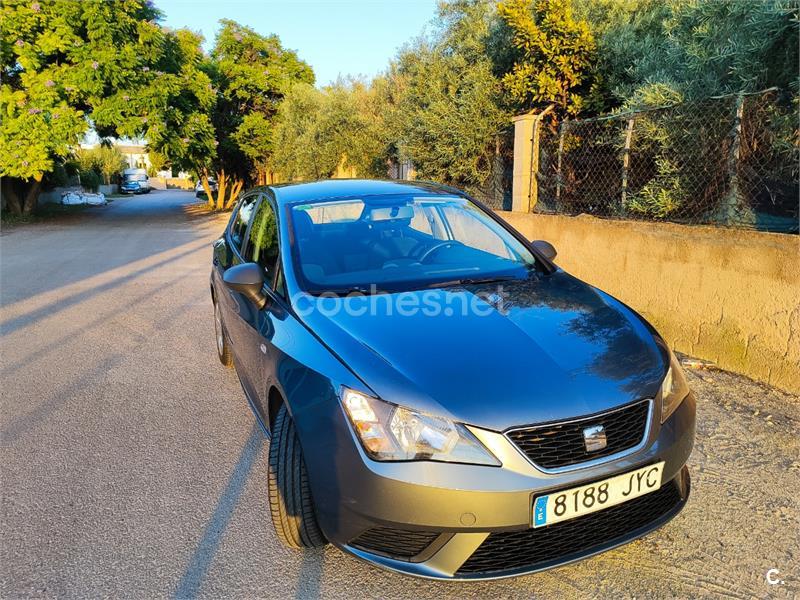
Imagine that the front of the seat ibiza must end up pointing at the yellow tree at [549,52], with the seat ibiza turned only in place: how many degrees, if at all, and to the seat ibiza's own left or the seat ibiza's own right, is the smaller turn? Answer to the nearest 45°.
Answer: approximately 135° to the seat ibiza's own left

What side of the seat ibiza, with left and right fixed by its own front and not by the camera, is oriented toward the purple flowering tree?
back

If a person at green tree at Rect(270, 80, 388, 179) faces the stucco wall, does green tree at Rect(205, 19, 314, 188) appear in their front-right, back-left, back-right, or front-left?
back-right

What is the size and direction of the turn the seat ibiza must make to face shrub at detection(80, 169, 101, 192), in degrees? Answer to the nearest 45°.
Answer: approximately 180°

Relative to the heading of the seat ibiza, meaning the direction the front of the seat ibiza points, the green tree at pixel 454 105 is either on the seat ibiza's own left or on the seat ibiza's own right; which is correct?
on the seat ibiza's own left

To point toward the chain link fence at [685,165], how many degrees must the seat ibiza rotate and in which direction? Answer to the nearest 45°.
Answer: approximately 90° to its left

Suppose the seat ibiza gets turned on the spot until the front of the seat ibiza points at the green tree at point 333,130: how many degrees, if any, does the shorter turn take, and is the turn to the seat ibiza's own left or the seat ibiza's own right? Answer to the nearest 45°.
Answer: approximately 135° to the seat ibiza's own left

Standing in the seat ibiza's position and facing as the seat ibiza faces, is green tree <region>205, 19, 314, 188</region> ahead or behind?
behind

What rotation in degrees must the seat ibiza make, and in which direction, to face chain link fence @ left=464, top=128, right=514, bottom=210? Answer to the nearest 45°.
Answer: approximately 135° to its left

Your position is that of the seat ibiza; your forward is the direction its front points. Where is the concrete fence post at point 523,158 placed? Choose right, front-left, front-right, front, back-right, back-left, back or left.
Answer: back-left

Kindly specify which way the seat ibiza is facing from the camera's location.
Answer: facing the viewer and to the right of the viewer

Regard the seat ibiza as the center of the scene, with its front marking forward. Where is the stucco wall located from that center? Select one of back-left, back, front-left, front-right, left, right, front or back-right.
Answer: left
